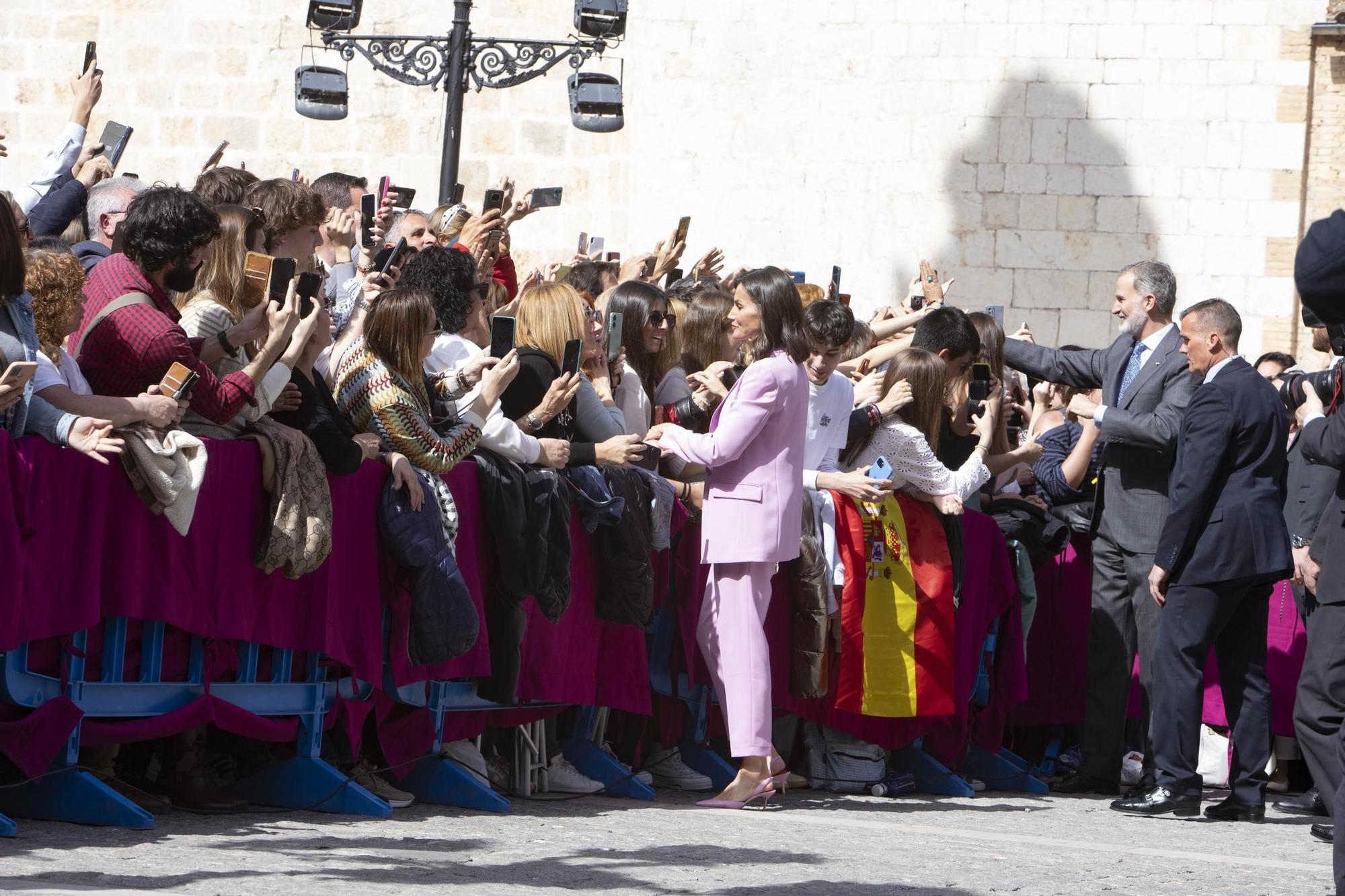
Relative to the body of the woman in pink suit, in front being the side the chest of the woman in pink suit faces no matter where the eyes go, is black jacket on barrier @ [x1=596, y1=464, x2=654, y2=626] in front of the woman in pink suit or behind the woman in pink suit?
in front

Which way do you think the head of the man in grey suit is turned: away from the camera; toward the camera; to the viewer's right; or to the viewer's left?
to the viewer's left

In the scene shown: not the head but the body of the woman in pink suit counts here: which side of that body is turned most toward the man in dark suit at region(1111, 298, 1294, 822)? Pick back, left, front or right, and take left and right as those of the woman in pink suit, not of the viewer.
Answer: back

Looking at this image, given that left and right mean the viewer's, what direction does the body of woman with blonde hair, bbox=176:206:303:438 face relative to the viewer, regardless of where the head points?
facing to the right of the viewer

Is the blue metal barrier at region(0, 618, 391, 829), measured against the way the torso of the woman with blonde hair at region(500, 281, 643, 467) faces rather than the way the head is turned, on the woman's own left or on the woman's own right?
on the woman's own right

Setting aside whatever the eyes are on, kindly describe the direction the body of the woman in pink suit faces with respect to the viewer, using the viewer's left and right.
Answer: facing to the left of the viewer

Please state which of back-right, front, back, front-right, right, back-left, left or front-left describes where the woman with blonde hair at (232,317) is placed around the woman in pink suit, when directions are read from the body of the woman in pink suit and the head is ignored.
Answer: front-left

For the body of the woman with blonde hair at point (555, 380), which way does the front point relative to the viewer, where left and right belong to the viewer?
facing to the right of the viewer

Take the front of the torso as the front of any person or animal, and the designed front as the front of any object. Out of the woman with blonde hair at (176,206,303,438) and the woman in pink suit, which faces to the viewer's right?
the woman with blonde hair

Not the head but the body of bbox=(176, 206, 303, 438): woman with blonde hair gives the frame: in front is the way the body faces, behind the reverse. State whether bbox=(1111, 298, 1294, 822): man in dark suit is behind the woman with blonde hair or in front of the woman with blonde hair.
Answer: in front

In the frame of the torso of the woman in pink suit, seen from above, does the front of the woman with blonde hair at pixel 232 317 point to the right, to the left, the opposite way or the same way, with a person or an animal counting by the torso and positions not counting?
the opposite way

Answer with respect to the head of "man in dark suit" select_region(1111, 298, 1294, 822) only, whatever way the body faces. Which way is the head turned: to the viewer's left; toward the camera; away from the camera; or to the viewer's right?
to the viewer's left

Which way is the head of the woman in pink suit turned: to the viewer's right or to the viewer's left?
to the viewer's left

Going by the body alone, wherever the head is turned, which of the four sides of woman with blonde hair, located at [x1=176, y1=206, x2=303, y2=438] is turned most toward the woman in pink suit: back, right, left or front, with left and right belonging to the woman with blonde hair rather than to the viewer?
front

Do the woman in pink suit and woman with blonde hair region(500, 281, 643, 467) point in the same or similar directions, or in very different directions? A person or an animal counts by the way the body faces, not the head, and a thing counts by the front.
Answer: very different directions

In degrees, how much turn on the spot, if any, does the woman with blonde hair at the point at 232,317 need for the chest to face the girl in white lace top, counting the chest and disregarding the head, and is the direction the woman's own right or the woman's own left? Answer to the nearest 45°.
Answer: approximately 45° to the woman's own left

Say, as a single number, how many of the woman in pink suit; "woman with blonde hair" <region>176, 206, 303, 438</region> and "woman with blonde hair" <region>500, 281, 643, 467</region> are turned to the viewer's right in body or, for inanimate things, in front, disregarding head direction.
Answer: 2
